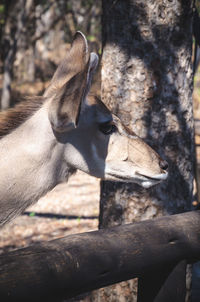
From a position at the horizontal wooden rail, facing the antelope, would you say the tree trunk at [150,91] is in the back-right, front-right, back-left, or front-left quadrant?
front-right

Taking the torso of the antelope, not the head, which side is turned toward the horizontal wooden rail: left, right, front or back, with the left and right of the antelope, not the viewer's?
right

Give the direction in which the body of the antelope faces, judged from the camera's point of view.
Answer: to the viewer's right

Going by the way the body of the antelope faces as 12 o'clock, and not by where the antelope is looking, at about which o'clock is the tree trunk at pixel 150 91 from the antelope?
The tree trunk is roughly at 10 o'clock from the antelope.
